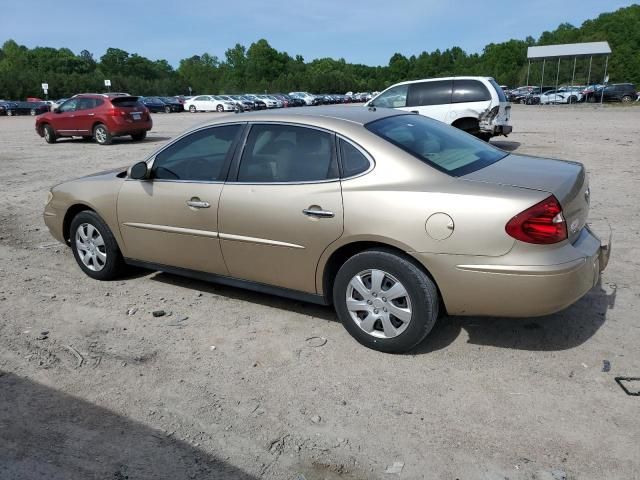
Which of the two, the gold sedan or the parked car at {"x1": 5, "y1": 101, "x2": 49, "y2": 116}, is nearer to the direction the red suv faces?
the parked car

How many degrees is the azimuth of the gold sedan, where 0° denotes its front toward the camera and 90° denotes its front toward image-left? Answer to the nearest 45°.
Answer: approximately 135°

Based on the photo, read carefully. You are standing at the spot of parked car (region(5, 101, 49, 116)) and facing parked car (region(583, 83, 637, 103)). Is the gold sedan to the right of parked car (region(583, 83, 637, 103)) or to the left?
right

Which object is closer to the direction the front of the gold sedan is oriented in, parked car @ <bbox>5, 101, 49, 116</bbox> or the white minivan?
the parked car

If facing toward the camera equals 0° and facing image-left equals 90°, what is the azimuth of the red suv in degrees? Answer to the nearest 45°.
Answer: approximately 135°

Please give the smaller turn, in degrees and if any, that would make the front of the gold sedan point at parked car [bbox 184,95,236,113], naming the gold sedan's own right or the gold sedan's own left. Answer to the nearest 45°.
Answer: approximately 45° to the gold sedan's own right

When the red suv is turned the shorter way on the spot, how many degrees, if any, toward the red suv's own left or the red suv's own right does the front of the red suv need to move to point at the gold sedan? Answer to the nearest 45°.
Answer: approximately 135° to the red suv's own left
